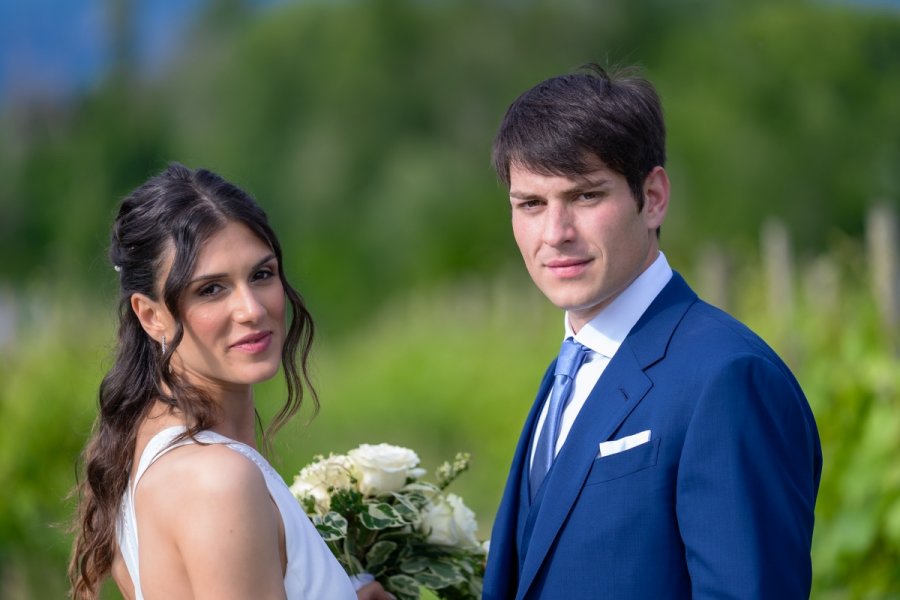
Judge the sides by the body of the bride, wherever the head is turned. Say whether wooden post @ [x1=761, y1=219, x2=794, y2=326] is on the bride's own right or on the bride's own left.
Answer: on the bride's own left

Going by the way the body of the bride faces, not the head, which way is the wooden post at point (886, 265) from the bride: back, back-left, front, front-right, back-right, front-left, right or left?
front-left

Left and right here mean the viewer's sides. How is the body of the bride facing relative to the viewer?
facing to the right of the viewer

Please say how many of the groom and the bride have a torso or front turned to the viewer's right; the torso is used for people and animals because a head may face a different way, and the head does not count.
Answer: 1

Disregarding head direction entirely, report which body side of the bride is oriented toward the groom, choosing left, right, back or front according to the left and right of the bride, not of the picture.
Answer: front

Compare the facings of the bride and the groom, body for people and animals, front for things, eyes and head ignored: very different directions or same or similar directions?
very different directions

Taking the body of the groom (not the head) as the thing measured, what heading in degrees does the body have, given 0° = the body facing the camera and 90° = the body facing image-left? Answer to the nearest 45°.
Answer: approximately 45°

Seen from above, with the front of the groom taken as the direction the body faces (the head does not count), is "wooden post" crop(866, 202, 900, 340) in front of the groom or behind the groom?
behind

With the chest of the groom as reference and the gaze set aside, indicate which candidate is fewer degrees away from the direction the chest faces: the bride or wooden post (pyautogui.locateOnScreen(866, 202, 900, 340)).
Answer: the bride
